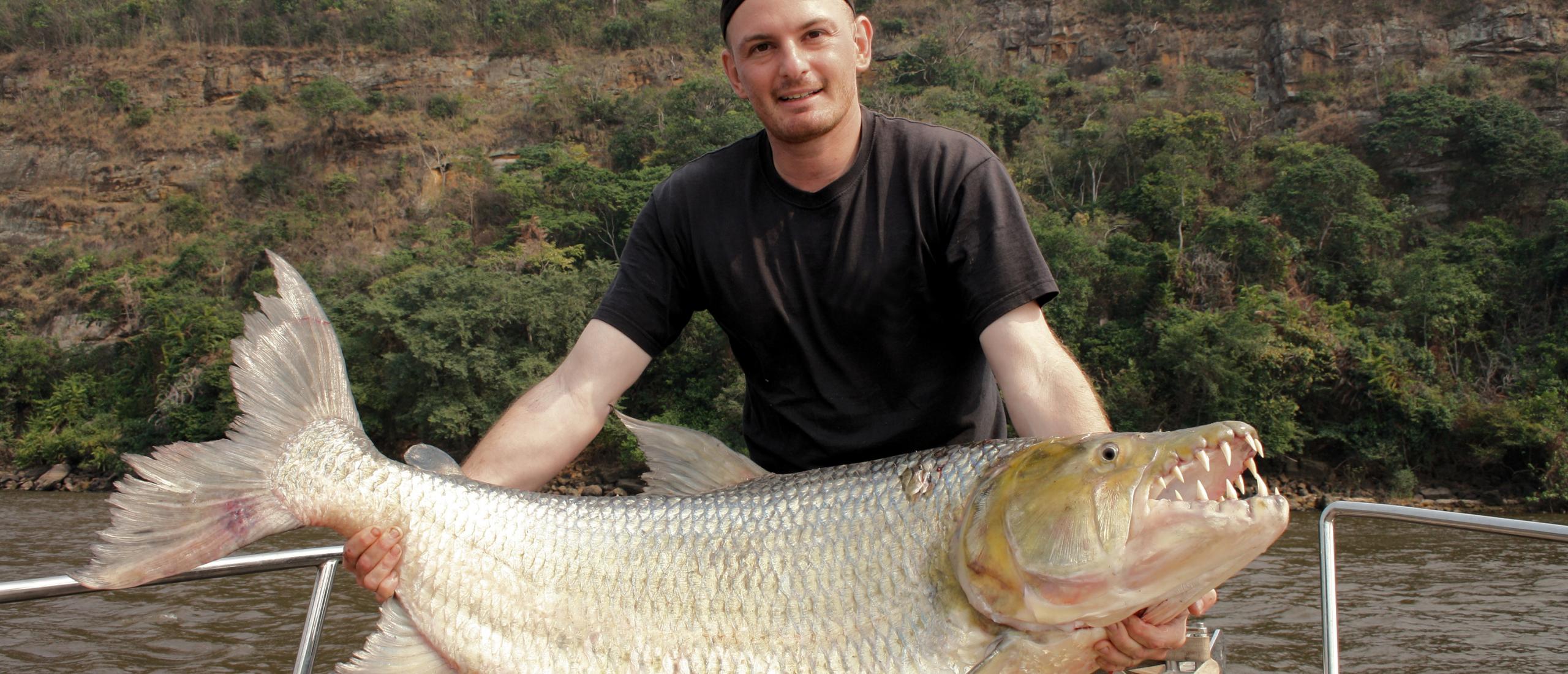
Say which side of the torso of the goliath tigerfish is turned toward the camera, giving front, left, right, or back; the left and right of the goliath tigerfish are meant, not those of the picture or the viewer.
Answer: right

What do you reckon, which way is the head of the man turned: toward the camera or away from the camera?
toward the camera

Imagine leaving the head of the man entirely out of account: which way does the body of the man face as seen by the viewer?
toward the camera
